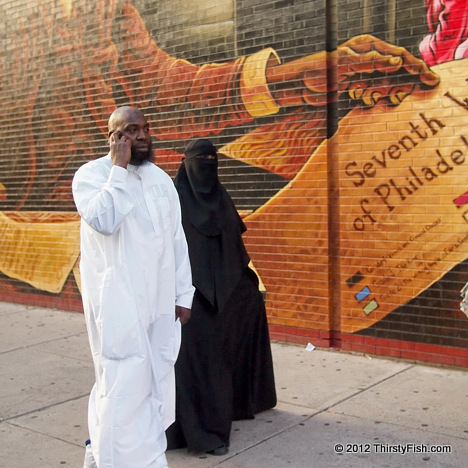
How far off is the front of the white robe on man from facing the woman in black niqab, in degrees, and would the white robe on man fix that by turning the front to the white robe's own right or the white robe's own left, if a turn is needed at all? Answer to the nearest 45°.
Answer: approximately 90° to the white robe's own left
